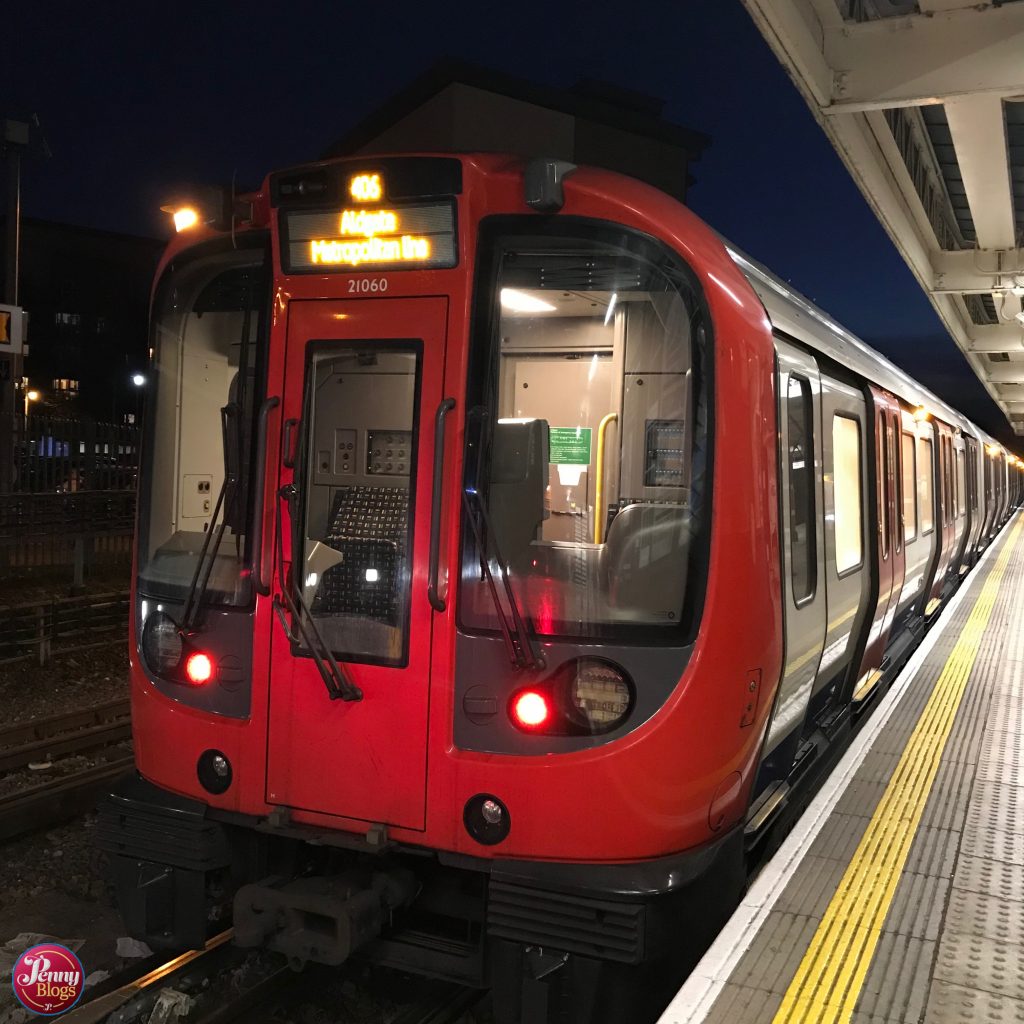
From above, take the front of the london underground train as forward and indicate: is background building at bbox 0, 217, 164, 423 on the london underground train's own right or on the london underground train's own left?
on the london underground train's own right

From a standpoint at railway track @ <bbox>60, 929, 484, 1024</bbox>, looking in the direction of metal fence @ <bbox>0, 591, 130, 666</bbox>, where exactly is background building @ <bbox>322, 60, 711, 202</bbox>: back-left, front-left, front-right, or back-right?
front-right

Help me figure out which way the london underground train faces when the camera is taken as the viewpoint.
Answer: facing the viewer and to the left of the viewer

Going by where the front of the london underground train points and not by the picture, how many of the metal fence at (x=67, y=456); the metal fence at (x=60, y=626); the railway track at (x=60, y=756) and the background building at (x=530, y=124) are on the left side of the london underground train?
0

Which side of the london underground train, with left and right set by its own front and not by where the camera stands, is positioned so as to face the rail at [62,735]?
right

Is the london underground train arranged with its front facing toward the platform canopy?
no

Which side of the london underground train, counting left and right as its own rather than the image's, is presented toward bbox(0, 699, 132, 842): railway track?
right

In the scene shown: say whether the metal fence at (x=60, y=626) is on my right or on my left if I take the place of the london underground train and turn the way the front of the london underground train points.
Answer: on my right

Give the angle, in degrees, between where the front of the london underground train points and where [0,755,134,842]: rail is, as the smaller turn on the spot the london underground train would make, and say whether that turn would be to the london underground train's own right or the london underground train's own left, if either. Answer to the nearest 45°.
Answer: approximately 90° to the london underground train's own right

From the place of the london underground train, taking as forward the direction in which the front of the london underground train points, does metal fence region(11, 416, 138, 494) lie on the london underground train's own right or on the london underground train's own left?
on the london underground train's own right

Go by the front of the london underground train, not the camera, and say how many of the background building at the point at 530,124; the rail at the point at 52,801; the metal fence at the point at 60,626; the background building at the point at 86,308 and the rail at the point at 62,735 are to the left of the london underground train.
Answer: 0
